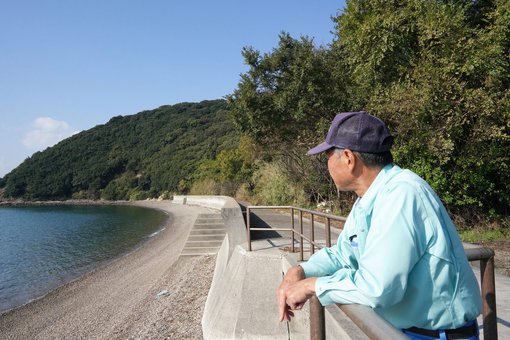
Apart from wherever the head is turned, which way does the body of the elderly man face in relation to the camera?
to the viewer's left

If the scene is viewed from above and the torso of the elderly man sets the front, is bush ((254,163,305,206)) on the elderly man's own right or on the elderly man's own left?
on the elderly man's own right
